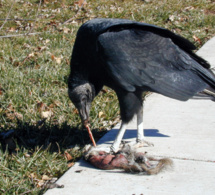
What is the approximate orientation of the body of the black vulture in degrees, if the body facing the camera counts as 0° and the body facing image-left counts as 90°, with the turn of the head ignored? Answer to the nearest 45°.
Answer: approximately 90°
